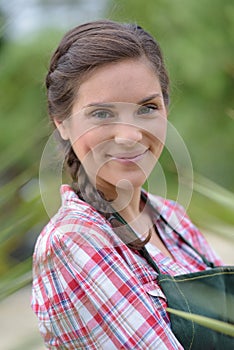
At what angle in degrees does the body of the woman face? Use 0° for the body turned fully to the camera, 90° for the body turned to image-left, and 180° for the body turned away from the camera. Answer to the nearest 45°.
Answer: approximately 315°
